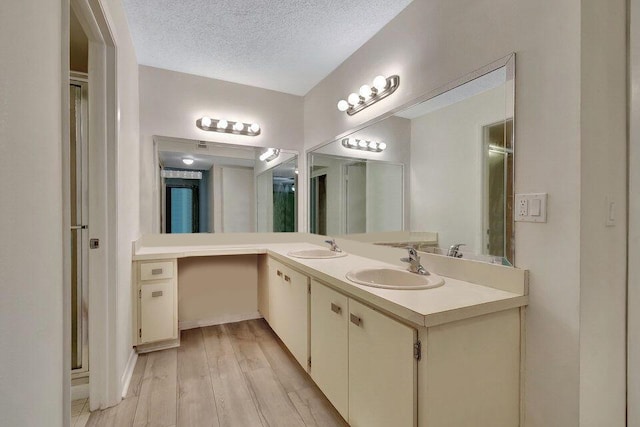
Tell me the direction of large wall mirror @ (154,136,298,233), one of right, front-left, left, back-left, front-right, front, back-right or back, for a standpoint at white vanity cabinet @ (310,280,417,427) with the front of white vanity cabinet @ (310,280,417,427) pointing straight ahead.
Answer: right

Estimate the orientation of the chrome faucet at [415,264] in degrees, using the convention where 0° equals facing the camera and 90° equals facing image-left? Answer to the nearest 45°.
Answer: approximately 45°

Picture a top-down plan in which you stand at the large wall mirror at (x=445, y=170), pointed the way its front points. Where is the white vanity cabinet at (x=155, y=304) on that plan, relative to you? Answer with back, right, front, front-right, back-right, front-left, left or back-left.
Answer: front-right

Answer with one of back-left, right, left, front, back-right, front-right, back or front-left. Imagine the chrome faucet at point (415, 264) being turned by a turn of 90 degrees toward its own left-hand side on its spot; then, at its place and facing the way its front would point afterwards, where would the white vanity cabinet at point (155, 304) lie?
back-right

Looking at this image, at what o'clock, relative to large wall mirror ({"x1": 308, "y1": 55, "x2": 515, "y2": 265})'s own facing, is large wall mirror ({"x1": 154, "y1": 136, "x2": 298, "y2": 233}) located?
large wall mirror ({"x1": 154, "y1": 136, "x2": 298, "y2": 233}) is roughly at 2 o'clock from large wall mirror ({"x1": 308, "y1": 55, "x2": 515, "y2": 265}).

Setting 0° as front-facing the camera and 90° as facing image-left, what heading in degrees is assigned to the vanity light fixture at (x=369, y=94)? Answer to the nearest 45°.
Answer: approximately 45°

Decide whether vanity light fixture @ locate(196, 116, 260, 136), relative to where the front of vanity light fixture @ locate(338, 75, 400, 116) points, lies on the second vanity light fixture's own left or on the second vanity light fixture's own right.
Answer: on the second vanity light fixture's own right

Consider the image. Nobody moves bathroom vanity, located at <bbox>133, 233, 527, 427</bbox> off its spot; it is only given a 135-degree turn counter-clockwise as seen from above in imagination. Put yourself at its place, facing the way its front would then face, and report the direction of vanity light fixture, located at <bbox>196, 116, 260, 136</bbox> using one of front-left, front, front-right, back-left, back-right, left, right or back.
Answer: back-left

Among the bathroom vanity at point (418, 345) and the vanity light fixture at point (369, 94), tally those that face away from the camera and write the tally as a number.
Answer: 0
